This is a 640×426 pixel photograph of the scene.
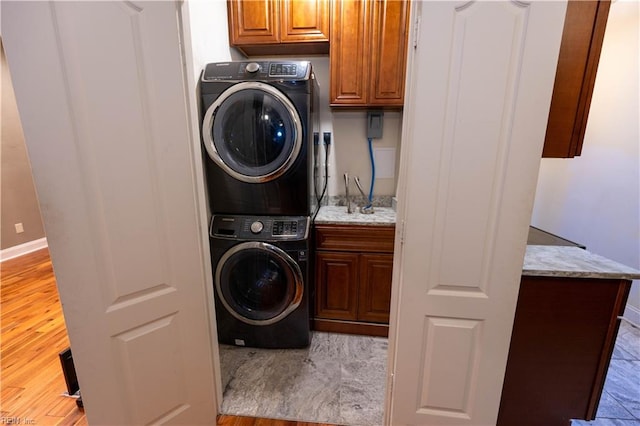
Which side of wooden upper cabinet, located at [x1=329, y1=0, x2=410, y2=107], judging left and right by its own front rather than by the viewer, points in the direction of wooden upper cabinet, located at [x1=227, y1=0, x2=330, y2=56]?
right

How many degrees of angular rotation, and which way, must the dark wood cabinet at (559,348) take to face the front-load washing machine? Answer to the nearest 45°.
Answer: approximately 180°

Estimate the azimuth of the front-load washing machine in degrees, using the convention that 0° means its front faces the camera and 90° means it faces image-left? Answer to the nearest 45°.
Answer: approximately 0°

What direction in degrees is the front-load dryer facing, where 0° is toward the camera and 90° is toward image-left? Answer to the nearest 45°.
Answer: approximately 0°
